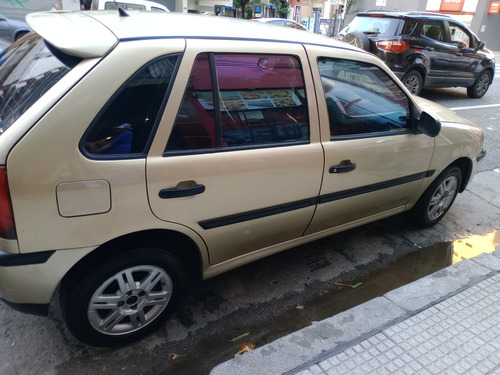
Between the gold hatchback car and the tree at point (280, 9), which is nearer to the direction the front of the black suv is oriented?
the tree

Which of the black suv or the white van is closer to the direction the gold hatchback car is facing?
the black suv

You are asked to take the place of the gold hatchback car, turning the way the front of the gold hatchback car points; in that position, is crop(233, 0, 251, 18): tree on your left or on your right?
on your left

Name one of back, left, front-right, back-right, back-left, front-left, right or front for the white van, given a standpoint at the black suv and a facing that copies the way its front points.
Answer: back-left

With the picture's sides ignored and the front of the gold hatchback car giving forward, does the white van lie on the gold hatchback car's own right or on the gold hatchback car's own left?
on the gold hatchback car's own left

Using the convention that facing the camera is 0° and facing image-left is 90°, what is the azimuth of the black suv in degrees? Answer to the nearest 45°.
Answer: approximately 225°

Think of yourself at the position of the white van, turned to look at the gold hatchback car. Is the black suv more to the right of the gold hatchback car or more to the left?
left

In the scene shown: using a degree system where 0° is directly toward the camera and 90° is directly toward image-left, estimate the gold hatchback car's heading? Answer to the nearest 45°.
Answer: approximately 225°

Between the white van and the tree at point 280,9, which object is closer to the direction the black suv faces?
the tree
